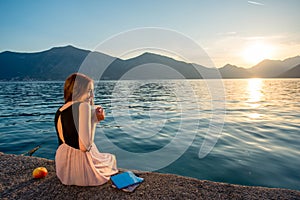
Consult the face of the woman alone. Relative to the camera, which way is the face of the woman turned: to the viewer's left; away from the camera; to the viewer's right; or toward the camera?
to the viewer's right

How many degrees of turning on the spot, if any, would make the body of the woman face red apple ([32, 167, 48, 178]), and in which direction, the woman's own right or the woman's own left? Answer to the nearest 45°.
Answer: approximately 90° to the woman's own left

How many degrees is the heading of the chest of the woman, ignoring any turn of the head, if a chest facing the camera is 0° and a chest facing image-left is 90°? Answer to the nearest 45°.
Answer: approximately 225°
